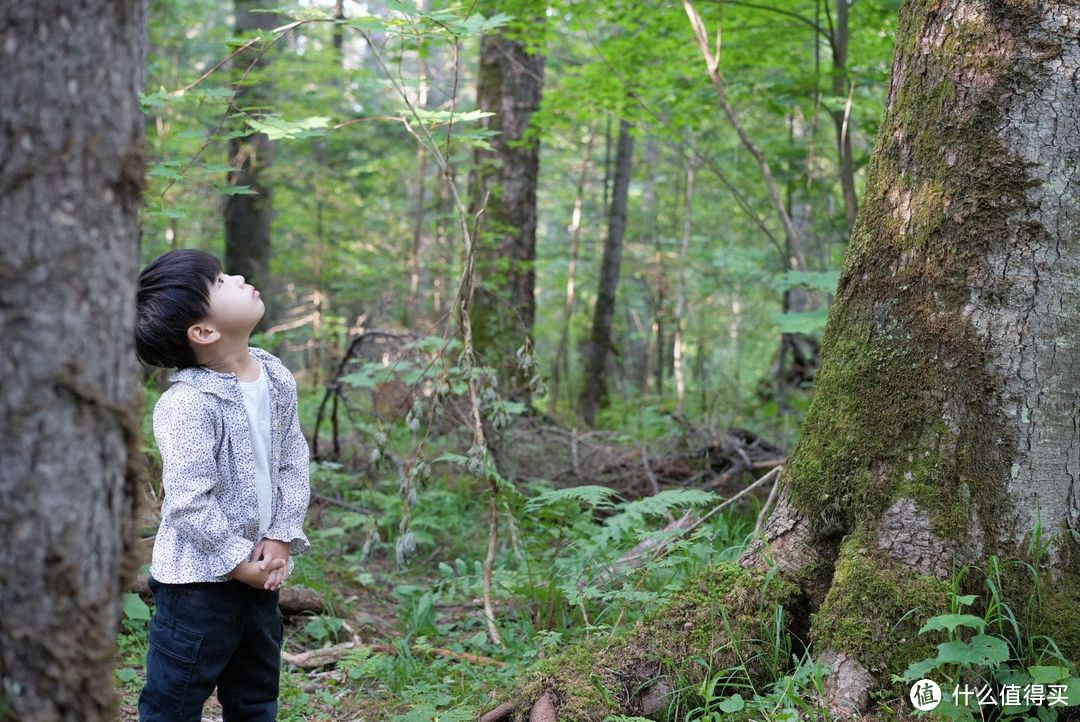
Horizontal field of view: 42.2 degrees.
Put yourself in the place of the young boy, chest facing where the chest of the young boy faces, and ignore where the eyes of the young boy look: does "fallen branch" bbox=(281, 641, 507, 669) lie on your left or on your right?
on your left

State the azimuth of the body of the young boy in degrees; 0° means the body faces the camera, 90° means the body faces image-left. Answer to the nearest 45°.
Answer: approximately 315°

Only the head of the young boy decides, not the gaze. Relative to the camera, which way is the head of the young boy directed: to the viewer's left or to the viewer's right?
to the viewer's right

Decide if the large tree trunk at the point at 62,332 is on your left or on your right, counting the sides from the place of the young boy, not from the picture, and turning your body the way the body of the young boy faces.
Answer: on your right

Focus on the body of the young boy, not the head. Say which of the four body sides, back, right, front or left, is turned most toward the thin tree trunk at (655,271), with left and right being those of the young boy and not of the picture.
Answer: left

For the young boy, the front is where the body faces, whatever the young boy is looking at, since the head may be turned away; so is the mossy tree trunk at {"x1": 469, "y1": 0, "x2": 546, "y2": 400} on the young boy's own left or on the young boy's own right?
on the young boy's own left

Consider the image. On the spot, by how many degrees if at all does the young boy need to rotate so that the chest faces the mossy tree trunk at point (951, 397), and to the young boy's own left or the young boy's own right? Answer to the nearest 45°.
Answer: approximately 45° to the young boy's own left

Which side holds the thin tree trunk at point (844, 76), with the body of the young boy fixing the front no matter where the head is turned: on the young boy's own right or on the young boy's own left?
on the young boy's own left

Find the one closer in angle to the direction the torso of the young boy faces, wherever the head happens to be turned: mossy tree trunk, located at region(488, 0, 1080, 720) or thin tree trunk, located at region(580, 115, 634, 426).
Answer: the mossy tree trunk
